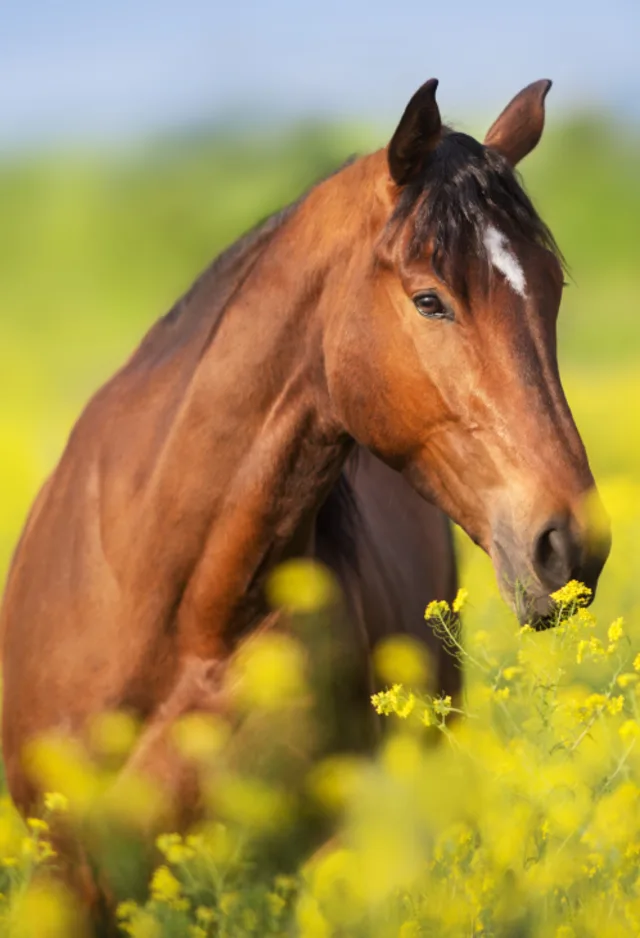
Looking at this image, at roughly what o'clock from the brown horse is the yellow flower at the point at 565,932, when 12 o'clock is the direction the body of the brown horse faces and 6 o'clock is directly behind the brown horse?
The yellow flower is roughly at 1 o'clock from the brown horse.

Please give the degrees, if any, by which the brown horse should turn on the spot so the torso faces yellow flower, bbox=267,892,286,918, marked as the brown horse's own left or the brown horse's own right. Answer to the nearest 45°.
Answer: approximately 45° to the brown horse's own right

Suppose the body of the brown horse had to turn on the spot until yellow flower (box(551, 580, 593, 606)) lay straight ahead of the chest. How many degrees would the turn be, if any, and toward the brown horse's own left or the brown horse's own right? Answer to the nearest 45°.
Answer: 0° — it already faces it

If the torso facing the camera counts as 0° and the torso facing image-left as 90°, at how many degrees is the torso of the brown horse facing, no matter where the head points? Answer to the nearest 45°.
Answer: approximately 315°

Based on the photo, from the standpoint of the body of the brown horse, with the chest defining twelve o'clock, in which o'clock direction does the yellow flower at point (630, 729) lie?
The yellow flower is roughly at 12 o'clock from the brown horse.

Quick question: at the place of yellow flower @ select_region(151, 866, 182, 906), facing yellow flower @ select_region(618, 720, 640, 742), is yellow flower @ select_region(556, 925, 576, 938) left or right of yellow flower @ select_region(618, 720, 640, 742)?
right

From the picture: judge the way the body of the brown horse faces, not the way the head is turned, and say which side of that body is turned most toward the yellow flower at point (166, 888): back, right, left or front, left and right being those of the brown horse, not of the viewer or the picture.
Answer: right
